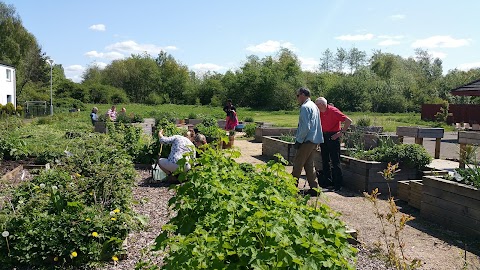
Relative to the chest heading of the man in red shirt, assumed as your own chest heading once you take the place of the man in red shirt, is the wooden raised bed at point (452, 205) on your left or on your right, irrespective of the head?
on your left

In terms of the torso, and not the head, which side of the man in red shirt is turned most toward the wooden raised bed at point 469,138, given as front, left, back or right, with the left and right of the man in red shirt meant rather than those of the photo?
back

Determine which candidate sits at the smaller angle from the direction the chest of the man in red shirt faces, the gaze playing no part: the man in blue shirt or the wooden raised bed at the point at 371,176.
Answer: the man in blue shirt

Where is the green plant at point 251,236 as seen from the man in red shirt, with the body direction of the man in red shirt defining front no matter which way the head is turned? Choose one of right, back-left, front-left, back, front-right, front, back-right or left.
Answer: front-left

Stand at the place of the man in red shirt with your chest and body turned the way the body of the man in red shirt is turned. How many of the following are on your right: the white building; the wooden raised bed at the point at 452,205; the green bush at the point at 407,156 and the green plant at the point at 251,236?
1

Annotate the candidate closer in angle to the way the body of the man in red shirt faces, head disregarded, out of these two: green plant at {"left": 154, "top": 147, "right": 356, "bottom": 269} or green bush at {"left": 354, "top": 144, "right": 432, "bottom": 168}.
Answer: the green plant

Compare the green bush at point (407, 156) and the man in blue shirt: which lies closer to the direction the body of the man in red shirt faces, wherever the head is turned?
the man in blue shirt

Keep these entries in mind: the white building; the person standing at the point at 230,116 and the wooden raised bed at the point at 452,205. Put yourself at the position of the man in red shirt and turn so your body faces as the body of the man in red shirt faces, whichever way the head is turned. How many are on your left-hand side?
1

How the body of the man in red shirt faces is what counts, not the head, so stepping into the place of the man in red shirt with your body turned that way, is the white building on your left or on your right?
on your right
